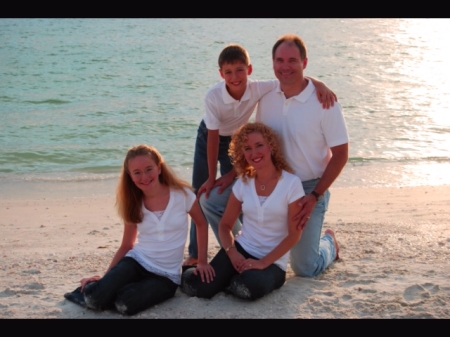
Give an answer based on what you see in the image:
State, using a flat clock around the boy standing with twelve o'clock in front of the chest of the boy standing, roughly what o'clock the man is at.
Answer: The man is roughly at 10 o'clock from the boy standing.

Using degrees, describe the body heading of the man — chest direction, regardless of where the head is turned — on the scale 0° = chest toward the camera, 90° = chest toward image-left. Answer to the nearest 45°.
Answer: approximately 45°

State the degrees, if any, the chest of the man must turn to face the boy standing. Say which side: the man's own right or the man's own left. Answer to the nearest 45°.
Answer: approximately 90° to the man's own right

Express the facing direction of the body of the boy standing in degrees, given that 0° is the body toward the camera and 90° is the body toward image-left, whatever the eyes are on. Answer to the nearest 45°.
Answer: approximately 0°

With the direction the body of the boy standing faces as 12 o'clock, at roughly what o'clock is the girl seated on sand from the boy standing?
The girl seated on sand is roughly at 1 o'clock from the boy standing.
